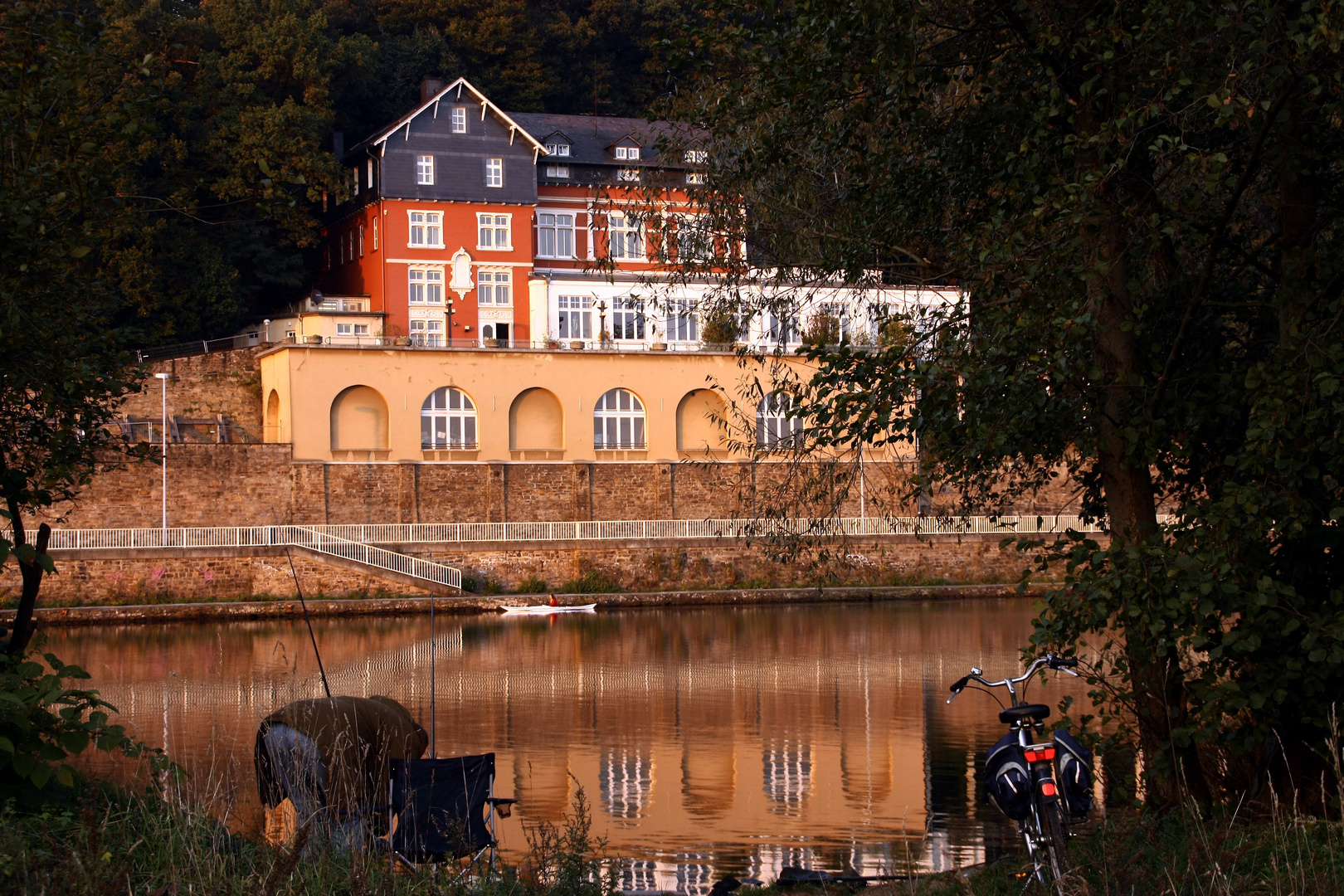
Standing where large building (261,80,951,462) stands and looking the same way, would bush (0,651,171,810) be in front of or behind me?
in front

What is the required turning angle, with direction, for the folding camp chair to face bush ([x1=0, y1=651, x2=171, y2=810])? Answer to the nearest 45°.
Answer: approximately 135° to its left

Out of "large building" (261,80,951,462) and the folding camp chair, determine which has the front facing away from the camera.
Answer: the folding camp chair

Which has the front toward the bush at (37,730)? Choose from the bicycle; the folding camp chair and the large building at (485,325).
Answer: the large building

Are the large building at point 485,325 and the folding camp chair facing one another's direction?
yes

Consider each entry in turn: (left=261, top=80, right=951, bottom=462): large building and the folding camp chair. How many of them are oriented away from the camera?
1

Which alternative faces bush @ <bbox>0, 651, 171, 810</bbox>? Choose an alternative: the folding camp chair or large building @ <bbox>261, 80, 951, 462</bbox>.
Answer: the large building

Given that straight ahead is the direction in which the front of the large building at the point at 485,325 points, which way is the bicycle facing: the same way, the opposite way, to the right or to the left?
the opposite way

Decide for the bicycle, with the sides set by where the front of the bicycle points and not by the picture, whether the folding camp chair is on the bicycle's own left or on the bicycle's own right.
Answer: on the bicycle's own left

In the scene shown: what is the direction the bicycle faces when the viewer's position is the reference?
facing away from the viewer

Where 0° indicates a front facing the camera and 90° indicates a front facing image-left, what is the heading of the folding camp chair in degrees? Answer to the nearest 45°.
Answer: approximately 180°

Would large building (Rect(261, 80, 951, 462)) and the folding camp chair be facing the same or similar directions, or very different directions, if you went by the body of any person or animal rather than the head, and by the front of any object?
very different directions
